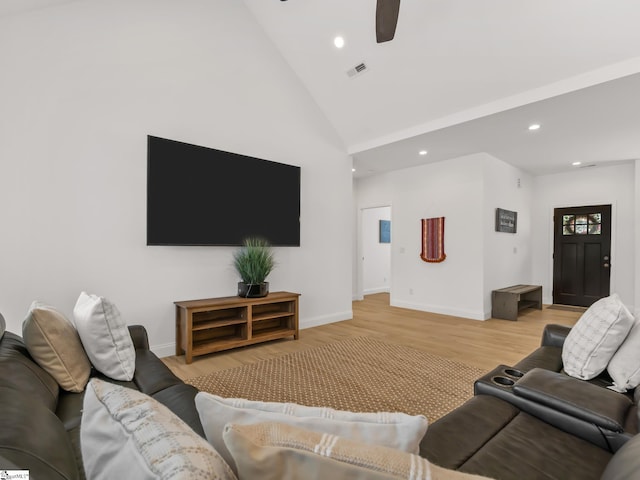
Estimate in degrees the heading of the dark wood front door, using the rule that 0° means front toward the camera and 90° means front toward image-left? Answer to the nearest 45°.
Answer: approximately 0°

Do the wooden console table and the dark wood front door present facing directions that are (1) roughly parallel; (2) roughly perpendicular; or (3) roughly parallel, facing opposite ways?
roughly perpendicular

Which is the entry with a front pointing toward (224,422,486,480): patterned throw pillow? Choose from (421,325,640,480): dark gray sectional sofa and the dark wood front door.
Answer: the dark wood front door

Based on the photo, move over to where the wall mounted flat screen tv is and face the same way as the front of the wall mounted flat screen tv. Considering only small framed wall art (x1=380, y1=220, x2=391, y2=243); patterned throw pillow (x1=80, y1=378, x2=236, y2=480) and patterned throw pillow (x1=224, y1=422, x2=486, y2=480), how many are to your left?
1

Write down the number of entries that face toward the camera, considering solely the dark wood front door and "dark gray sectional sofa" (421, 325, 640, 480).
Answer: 1

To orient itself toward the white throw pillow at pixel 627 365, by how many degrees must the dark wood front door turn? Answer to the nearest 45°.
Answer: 0° — it already faces it

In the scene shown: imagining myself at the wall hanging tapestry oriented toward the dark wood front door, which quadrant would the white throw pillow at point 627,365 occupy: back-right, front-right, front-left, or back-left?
back-right

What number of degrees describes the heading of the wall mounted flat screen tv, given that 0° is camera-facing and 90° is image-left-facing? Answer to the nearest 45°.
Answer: approximately 315°

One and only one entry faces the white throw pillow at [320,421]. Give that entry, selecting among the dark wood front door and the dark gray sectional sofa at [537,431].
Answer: the dark wood front door

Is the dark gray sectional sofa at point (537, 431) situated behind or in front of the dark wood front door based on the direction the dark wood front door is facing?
in front

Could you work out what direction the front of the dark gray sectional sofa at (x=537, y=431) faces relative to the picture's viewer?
facing away from the viewer and to the left of the viewer

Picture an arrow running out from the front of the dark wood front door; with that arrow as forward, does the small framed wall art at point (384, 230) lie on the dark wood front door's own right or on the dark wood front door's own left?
on the dark wood front door's own right

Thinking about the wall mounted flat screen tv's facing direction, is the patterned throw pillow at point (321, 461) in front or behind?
in front
